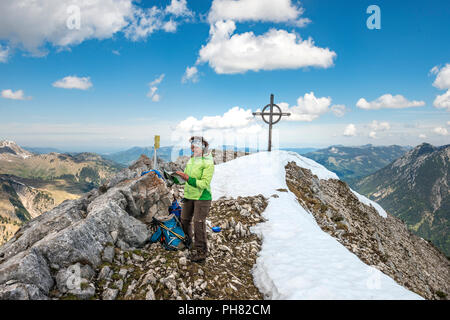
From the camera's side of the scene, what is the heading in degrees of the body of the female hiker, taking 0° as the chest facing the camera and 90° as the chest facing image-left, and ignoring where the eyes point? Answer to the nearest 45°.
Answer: approximately 45°
